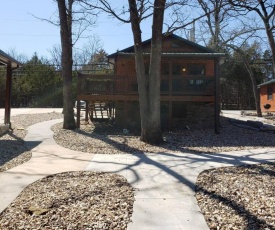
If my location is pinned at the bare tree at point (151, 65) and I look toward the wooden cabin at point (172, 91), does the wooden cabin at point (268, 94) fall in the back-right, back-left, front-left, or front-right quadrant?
front-right

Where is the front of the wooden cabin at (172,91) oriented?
toward the camera

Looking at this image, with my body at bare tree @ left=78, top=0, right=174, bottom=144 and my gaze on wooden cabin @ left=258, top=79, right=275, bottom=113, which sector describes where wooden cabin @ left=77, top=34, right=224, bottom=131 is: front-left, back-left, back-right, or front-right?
front-left

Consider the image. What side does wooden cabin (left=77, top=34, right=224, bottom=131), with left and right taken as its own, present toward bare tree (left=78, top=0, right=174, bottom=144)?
front

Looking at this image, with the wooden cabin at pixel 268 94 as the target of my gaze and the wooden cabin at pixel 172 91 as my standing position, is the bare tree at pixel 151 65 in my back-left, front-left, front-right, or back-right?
back-right

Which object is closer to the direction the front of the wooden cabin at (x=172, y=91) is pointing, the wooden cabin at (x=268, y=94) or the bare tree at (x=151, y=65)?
the bare tree

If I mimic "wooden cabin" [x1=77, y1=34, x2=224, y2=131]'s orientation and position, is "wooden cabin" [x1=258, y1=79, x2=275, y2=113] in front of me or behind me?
behind

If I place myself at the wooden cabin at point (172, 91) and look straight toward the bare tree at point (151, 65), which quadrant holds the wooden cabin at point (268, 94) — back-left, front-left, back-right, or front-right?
back-left
